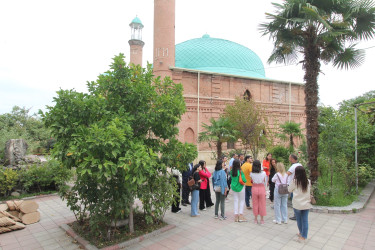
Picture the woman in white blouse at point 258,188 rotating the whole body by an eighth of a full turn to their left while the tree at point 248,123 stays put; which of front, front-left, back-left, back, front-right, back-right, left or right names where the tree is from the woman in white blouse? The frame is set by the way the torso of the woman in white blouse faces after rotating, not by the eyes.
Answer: front-right

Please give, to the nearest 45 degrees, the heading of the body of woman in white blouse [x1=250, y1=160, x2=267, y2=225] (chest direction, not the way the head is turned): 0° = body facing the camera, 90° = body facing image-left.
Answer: approximately 180°

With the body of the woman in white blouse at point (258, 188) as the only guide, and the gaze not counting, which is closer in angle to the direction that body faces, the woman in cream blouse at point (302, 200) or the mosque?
the mosque

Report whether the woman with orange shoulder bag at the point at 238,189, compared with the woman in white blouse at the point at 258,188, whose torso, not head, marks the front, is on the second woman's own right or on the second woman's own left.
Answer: on the second woman's own left

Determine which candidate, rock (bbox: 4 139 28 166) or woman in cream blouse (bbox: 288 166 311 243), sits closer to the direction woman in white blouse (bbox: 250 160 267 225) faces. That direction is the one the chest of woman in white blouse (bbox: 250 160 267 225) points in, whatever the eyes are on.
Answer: the rock

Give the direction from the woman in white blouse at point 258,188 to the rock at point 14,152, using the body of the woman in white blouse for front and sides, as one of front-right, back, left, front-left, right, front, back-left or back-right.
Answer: left

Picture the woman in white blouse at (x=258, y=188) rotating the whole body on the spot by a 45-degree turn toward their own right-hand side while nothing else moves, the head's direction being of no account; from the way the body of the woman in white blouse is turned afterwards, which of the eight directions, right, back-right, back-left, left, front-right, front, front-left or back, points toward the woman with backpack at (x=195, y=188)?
back-left

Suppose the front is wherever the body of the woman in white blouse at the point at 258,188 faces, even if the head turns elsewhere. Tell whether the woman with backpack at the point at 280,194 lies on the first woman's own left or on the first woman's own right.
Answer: on the first woman's own right

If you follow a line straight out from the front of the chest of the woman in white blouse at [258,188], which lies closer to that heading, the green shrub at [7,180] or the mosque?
the mosque

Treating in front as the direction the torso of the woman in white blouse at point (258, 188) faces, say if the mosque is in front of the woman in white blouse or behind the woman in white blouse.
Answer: in front
